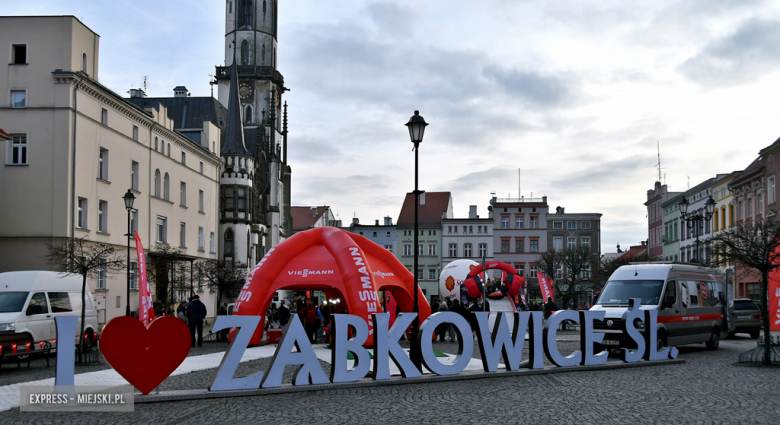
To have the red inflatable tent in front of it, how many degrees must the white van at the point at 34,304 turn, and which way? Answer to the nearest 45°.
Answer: approximately 135° to its left

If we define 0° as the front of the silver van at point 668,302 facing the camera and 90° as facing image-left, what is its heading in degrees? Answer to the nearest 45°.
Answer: approximately 45°

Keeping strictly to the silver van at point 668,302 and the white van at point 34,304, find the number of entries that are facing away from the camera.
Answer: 0

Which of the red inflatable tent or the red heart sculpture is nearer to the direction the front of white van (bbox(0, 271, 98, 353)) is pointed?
the red heart sculpture

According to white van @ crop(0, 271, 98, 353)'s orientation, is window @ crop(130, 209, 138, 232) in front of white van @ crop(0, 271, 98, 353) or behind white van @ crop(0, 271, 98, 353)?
behind

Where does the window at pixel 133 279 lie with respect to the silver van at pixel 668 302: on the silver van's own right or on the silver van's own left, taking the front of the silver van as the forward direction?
on the silver van's own right

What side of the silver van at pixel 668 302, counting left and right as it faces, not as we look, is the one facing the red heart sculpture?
front

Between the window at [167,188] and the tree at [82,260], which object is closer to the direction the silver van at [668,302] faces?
the tree

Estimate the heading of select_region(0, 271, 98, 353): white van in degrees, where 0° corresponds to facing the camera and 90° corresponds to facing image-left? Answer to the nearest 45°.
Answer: approximately 45°

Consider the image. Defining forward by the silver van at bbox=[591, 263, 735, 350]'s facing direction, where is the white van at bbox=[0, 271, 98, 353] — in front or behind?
in front

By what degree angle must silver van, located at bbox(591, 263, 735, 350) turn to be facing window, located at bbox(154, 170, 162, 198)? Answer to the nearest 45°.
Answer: approximately 90° to its right
